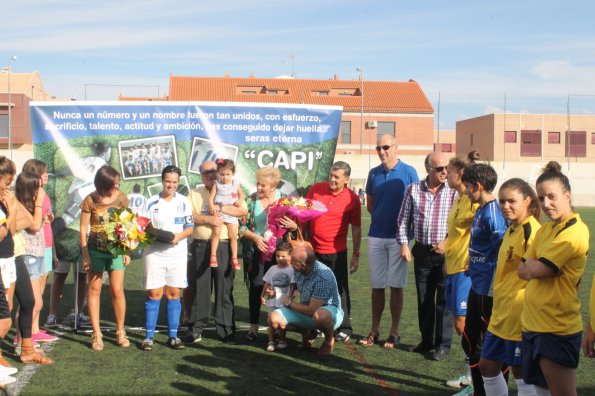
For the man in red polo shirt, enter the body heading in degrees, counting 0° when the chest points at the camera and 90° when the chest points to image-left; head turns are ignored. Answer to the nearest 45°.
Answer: approximately 45°

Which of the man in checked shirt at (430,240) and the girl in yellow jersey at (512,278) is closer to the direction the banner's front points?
the girl in yellow jersey

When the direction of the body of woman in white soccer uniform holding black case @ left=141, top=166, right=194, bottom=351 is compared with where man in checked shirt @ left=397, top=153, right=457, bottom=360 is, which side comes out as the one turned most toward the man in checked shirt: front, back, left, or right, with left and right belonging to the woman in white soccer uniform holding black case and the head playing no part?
left

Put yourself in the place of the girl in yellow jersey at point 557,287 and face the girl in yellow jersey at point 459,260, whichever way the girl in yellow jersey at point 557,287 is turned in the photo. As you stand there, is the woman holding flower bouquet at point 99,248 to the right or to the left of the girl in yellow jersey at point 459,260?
left

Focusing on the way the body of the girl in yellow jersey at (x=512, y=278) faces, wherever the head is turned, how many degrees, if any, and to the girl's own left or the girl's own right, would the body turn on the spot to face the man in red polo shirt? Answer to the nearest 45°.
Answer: approximately 90° to the girl's own right

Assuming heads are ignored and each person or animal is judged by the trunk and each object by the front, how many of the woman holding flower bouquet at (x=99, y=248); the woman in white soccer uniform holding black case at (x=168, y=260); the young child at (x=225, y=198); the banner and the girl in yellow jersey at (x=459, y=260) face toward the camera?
4

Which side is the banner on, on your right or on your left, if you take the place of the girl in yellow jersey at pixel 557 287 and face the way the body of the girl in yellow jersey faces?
on your right

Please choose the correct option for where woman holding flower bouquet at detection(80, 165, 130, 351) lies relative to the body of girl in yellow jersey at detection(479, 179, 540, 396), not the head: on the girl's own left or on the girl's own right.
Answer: on the girl's own right

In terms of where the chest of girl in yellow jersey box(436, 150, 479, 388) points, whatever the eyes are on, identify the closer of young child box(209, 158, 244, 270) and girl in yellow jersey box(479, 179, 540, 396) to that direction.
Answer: the young child
